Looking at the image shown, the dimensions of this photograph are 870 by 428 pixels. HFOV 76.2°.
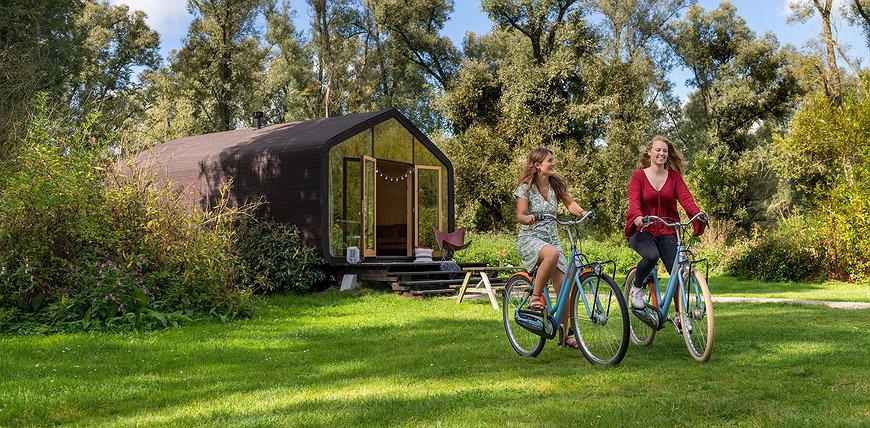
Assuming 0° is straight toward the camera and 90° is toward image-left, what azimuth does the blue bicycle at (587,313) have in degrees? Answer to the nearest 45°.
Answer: approximately 315°

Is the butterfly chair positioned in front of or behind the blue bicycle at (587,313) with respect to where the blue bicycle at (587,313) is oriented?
behind

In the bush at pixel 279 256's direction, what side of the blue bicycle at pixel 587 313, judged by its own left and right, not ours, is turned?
back

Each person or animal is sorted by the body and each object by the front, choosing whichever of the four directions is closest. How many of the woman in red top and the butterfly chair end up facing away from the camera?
0

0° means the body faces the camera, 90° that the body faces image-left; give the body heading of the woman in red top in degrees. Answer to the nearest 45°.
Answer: approximately 315°

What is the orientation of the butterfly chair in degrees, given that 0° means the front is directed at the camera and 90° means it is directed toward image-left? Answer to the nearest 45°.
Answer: approximately 315°

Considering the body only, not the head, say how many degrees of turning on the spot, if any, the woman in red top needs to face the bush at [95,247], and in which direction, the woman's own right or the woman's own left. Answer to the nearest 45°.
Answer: approximately 135° to the woman's own right

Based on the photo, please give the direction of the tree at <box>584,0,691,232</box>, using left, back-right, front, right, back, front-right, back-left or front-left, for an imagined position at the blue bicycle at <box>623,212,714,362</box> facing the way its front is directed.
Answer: back-left

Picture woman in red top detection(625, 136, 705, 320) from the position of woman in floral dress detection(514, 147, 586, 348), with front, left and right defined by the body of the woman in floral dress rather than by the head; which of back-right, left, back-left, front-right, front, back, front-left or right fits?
front-left

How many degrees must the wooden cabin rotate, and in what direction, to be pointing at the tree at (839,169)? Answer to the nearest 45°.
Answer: approximately 45° to its left

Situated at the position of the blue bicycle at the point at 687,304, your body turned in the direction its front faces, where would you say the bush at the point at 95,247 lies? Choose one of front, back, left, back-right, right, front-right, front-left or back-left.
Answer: back-right
